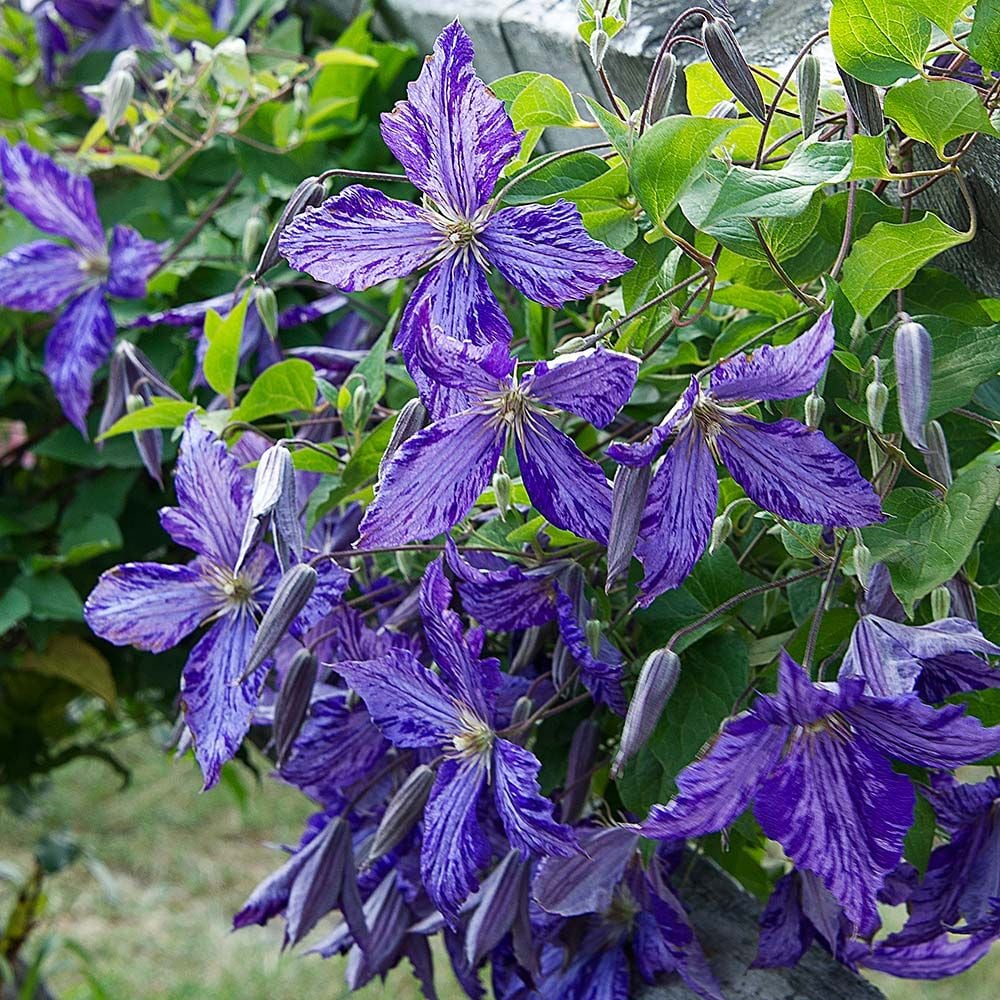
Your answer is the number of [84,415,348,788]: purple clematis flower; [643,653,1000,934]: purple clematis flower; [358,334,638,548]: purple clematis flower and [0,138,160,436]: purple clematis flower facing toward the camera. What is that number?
4

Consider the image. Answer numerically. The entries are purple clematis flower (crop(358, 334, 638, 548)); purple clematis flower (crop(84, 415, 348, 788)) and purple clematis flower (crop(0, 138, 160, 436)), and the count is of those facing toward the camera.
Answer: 3

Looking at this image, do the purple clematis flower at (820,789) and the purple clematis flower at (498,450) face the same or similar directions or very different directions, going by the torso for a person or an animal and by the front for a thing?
same or similar directions

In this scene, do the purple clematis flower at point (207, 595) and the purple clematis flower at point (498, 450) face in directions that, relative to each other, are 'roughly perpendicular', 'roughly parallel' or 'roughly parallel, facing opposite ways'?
roughly parallel

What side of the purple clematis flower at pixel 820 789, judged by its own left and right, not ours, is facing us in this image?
front

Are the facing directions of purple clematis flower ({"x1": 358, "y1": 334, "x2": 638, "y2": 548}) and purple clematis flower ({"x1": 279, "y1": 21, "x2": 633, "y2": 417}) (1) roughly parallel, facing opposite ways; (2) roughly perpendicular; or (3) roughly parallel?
roughly parallel

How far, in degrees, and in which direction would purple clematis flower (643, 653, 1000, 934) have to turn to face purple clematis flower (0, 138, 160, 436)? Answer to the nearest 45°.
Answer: approximately 135° to its right

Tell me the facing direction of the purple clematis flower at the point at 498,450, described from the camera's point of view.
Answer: facing the viewer

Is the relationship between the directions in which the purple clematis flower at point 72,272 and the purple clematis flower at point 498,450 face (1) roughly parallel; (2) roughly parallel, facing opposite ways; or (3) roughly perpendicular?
roughly parallel

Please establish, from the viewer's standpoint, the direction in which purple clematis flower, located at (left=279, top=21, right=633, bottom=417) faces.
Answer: facing the viewer
